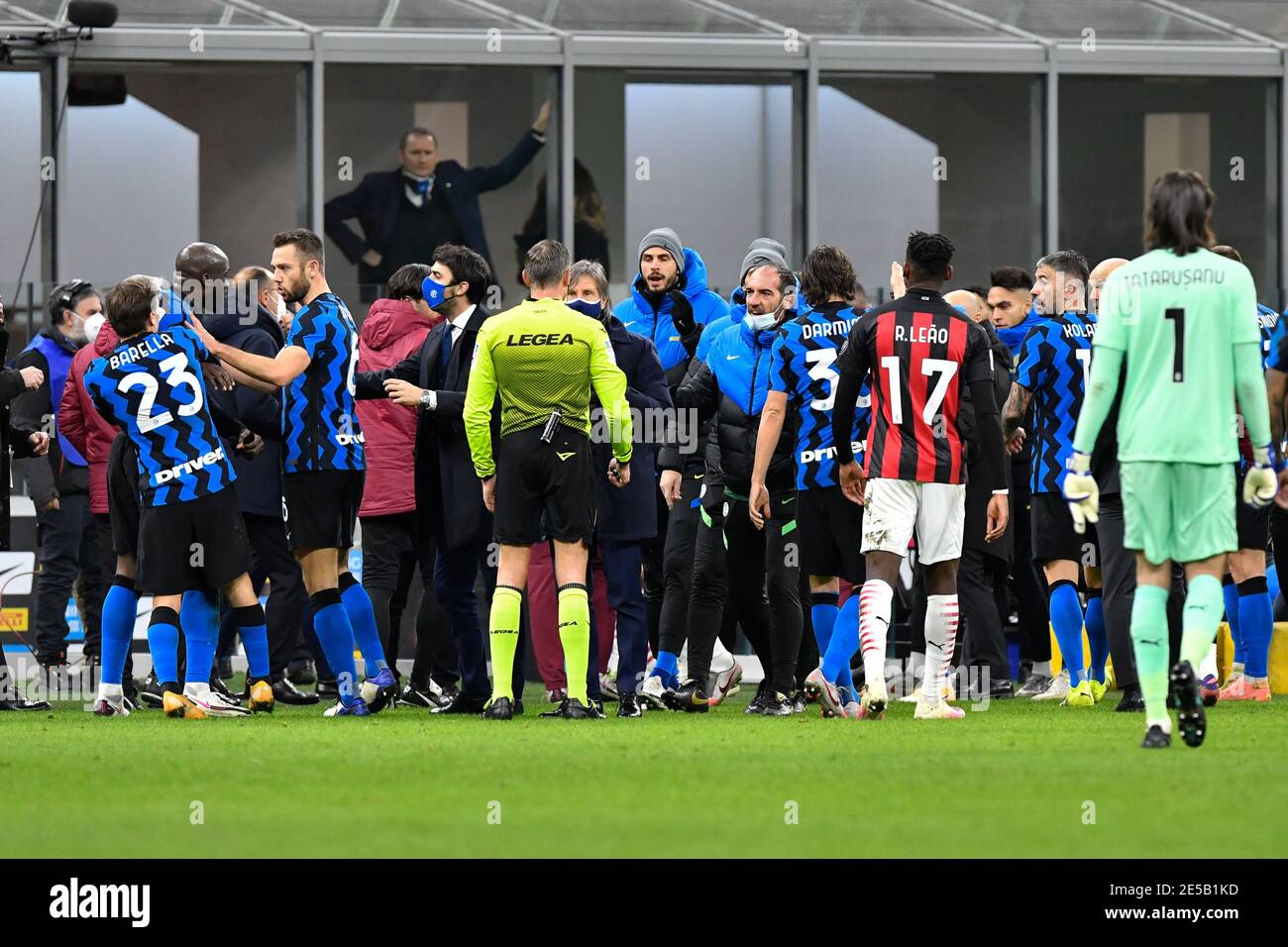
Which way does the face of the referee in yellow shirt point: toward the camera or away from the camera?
away from the camera

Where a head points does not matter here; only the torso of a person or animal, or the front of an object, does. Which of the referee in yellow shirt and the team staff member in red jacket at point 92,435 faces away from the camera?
the referee in yellow shirt

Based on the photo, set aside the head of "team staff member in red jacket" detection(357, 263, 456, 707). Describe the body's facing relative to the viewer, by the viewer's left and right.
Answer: facing away from the viewer and to the right of the viewer

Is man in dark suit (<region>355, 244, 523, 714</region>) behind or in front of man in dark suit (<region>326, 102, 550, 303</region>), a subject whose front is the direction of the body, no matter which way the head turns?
in front

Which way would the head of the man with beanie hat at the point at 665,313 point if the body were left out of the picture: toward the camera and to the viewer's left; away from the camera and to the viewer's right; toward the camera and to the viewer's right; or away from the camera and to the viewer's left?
toward the camera and to the viewer's left

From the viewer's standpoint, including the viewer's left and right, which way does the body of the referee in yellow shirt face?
facing away from the viewer

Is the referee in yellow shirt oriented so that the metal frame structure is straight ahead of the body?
yes

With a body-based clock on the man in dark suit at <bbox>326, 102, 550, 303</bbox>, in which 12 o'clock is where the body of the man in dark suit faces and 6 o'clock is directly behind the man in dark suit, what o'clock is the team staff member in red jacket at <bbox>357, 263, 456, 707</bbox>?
The team staff member in red jacket is roughly at 12 o'clock from the man in dark suit.

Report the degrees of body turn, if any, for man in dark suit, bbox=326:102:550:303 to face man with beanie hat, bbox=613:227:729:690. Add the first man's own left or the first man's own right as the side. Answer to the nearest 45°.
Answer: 0° — they already face them

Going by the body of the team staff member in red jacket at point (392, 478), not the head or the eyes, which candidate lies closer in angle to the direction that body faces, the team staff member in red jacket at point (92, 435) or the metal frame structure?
the metal frame structure
